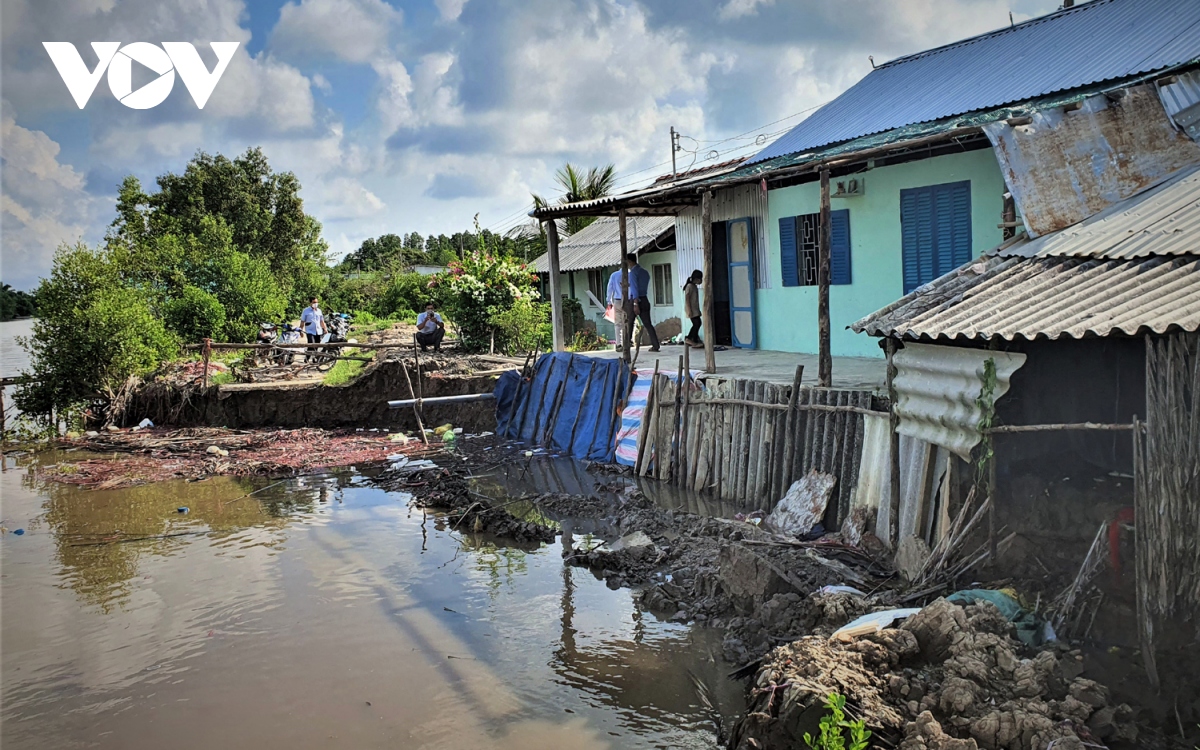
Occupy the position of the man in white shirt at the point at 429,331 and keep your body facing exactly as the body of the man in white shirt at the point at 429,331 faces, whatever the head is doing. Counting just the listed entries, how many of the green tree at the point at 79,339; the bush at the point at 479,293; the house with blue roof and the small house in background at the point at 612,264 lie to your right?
1

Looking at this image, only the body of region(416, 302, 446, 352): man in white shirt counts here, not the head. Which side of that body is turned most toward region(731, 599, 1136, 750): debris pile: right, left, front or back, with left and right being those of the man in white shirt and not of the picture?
front

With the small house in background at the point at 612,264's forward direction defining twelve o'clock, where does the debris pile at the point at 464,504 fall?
The debris pile is roughly at 11 o'clock from the small house in background.

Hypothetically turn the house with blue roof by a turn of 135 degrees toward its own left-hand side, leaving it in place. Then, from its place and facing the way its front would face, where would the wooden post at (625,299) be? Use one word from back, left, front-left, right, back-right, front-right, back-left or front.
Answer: back

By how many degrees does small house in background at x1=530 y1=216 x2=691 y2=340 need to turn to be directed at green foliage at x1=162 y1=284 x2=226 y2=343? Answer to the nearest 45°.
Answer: approximately 45° to its right

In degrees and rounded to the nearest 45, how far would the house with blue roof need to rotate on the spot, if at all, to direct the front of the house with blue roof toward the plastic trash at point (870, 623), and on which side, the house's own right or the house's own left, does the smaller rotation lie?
approximately 45° to the house's own left

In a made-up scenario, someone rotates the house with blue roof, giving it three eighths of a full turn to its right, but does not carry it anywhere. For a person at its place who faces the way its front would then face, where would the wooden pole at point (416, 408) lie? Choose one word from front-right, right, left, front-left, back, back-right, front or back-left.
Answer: left

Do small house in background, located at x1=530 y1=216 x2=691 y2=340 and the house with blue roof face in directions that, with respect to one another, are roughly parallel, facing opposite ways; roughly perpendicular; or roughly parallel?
roughly parallel

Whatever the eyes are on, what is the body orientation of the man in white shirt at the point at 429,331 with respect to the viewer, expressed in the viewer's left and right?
facing the viewer

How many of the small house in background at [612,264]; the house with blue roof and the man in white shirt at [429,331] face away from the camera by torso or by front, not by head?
0

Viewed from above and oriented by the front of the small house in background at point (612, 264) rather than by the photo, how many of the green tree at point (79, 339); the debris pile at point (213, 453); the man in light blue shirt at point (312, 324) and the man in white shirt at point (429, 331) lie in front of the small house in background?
4

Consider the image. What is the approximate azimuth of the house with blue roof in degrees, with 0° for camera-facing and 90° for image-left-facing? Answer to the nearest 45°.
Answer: approximately 45°

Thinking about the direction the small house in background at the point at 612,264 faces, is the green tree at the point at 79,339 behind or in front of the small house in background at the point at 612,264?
in front

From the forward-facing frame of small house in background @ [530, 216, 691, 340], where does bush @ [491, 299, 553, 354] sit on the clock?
The bush is roughly at 11 o'clock from the small house in background.

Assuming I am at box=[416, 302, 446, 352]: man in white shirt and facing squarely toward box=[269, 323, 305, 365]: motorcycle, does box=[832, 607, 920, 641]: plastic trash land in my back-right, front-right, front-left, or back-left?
back-left

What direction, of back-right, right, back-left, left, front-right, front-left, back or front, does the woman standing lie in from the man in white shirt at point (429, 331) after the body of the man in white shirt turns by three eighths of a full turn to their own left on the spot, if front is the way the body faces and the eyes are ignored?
right

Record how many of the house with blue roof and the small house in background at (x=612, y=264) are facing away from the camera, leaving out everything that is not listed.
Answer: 0

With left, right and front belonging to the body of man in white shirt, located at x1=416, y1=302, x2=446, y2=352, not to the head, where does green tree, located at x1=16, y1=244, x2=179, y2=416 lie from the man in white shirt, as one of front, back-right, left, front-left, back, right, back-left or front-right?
right

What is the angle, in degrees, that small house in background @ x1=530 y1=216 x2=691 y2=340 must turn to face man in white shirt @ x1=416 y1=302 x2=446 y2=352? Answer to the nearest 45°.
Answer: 0° — it already faces them
